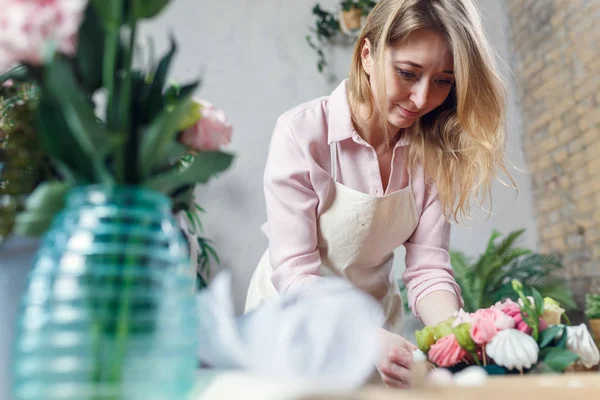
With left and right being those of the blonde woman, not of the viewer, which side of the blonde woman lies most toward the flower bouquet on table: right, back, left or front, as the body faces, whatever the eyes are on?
front

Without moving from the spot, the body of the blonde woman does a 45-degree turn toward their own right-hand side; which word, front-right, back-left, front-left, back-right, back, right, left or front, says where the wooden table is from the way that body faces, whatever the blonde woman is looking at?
front

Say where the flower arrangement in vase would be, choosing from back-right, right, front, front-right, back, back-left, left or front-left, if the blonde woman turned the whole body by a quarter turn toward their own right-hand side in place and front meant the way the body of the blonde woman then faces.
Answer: front-left

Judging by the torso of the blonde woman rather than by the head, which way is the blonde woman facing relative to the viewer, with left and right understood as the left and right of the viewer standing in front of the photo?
facing the viewer and to the right of the viewer

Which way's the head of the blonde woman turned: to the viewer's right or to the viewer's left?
to the viewer's right

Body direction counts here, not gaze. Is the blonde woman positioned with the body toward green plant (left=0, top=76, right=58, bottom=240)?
no

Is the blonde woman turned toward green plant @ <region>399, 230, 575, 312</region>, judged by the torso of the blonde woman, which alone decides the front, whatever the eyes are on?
no

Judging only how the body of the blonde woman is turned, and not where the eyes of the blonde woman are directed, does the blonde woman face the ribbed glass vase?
no

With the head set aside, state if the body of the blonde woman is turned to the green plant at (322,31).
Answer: no
